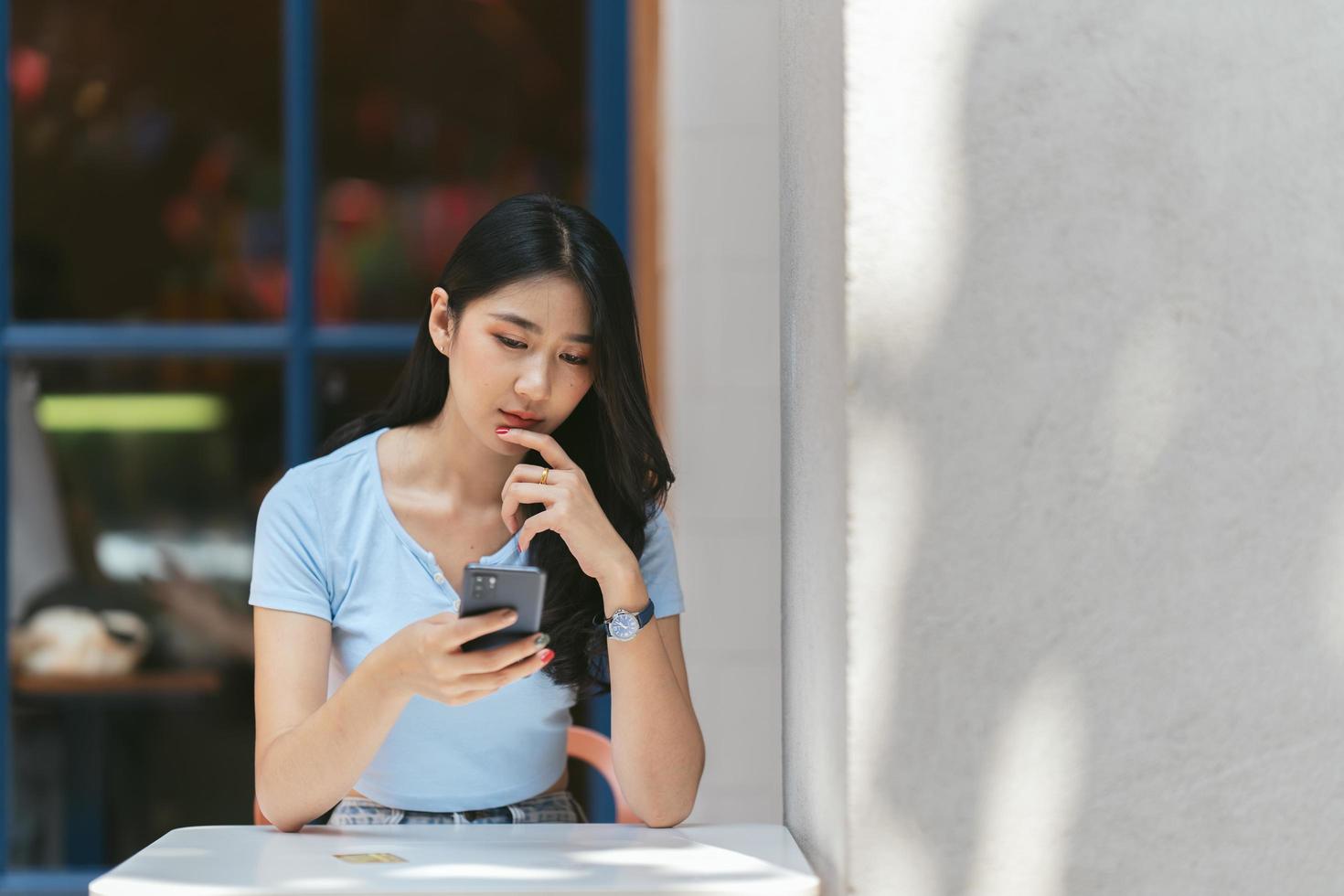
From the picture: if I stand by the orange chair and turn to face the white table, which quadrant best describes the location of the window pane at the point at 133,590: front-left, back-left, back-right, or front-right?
back-right

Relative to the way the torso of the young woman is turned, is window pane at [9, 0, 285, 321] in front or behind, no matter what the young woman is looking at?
behind

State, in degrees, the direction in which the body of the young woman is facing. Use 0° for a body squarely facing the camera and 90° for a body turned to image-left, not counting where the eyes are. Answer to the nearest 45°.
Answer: approximately 0°

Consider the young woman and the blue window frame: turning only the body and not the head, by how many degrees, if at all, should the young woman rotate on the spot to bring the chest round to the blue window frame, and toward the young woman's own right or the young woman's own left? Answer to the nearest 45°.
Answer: approximately 180°

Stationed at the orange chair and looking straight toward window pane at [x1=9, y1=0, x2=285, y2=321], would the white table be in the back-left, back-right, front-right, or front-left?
back-left

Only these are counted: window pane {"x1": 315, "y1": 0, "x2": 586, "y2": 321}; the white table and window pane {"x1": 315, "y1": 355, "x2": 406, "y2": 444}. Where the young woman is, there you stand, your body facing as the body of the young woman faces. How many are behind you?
2

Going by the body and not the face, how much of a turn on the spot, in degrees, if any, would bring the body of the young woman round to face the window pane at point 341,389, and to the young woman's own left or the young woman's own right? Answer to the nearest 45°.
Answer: approximately 180°

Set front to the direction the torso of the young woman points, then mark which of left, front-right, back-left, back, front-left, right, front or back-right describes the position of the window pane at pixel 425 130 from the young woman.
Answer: back

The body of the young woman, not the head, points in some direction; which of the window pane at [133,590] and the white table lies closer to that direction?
the white table

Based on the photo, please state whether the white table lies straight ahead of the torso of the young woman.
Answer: yes

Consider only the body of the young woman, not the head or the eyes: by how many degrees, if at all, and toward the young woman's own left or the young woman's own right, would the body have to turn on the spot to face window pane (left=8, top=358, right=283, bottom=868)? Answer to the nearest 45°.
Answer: approximately 135° to the young woman's own right
